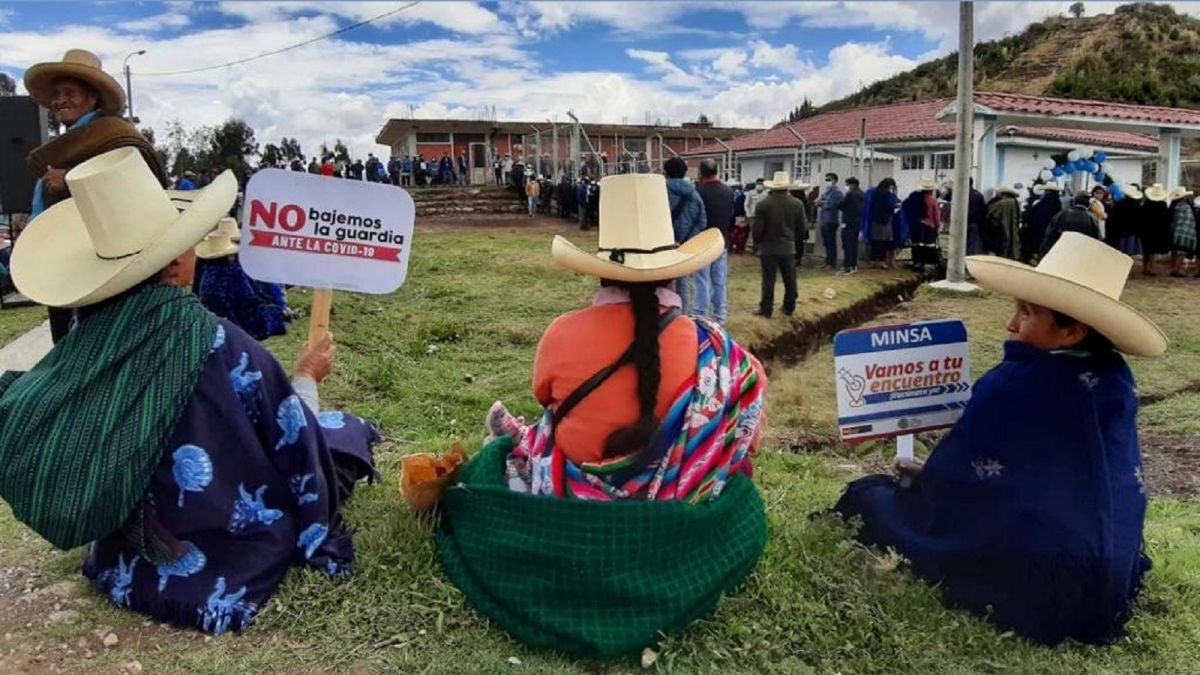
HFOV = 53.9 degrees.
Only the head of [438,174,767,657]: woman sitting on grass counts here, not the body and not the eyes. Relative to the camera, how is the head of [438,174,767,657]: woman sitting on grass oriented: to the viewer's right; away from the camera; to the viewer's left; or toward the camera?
away from the camera

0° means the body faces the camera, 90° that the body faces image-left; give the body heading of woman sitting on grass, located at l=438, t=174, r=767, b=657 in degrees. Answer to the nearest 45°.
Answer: approximately 180°

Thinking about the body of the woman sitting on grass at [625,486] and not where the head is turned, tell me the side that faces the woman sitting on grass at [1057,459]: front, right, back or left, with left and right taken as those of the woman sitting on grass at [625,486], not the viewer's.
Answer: right

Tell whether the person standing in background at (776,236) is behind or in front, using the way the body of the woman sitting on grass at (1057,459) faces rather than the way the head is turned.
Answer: in front

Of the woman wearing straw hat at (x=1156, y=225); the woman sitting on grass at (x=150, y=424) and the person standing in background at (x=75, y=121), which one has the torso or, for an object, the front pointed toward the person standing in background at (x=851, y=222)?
the woman sitting on grass

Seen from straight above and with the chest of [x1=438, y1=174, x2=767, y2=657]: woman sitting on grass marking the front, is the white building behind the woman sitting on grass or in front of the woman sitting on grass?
in front

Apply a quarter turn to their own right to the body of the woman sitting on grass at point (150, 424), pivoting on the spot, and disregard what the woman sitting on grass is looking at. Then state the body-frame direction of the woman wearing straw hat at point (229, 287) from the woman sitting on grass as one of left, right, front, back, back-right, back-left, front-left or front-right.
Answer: back-left

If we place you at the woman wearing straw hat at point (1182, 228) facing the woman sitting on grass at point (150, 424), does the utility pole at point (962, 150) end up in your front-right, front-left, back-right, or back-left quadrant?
front-right

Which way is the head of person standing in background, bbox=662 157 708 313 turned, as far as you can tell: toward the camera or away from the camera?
away from the camera

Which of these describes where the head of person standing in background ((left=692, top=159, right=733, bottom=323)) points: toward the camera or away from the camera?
away from the camera
